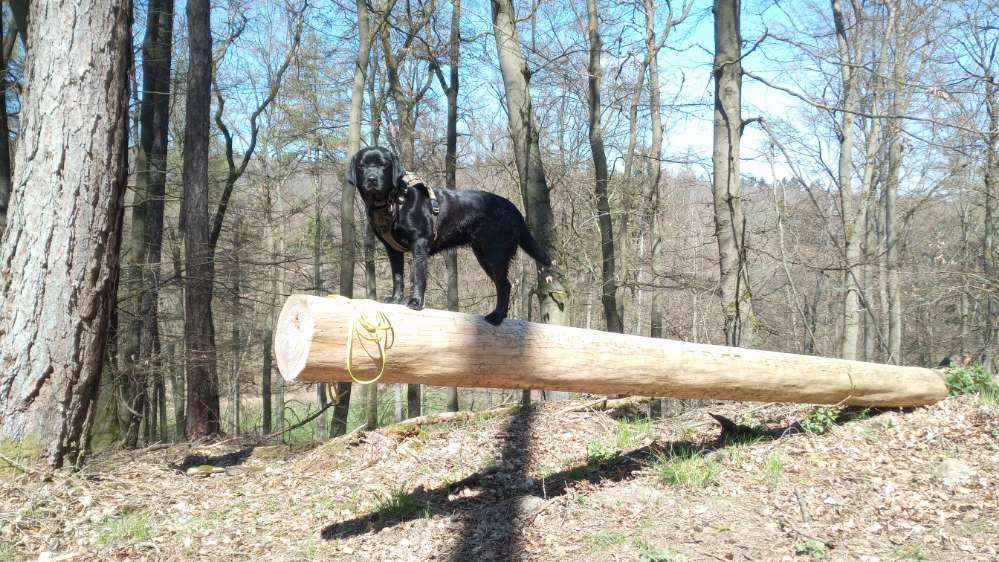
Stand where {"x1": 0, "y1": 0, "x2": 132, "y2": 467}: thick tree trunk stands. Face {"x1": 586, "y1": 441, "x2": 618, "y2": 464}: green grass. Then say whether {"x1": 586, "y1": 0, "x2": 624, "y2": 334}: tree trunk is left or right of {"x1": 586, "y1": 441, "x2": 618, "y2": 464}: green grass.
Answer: left

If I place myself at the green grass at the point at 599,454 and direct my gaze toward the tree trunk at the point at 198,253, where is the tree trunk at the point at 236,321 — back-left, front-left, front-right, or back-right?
front-right

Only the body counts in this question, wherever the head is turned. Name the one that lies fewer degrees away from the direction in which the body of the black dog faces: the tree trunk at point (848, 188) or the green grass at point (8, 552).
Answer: the green grass

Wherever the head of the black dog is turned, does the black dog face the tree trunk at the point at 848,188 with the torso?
no

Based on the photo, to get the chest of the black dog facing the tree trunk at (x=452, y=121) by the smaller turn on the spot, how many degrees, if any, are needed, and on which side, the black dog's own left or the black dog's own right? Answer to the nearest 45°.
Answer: approximately 90° to the black dog's own right

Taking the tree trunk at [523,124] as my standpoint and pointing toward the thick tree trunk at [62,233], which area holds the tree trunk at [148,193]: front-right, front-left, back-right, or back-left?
front-right

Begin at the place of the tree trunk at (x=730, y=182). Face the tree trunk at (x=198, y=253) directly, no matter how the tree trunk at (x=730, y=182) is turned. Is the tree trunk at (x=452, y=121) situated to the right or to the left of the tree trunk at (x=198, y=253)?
right

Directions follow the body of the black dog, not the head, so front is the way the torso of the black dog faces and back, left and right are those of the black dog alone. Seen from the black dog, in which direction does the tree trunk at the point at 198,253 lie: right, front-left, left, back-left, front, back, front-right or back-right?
front-right

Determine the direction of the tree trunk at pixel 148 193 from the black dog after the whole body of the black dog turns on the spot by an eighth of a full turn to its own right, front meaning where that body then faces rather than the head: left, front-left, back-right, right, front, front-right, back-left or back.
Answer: front

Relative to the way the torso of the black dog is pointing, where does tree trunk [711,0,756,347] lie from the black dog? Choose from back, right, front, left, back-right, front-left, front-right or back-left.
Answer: back-right

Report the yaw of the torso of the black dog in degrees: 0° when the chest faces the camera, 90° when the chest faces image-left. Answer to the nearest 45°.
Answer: approximately 90°

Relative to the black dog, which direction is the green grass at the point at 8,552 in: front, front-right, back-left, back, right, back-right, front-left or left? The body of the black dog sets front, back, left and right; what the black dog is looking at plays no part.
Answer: front
